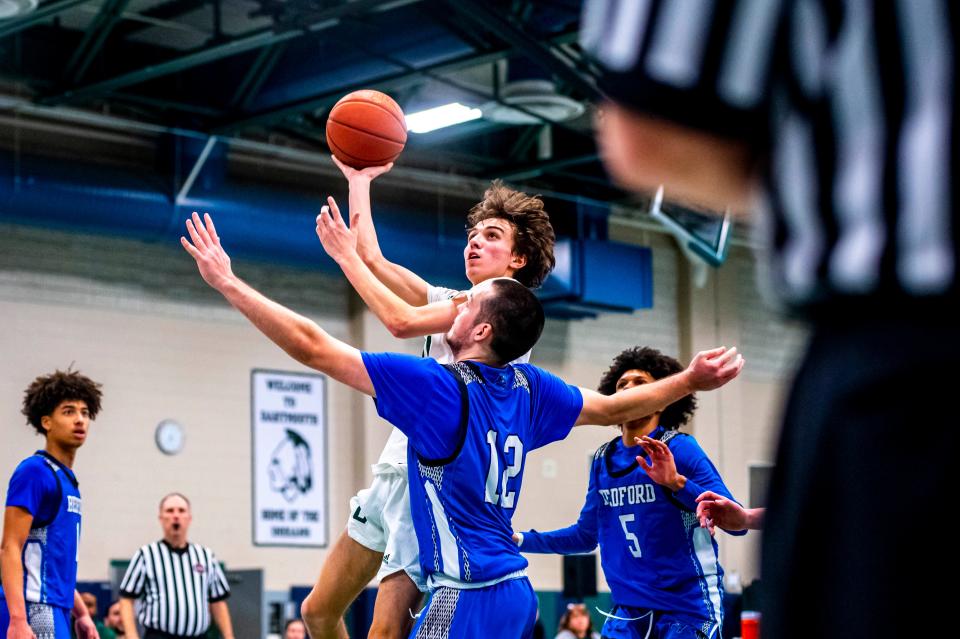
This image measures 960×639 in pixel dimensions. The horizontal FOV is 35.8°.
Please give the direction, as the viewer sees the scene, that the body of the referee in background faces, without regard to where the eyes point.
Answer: toward the camera

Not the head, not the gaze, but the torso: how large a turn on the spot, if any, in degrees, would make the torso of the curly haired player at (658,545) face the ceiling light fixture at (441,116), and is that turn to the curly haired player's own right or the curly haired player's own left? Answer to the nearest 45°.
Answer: approximately 135° to the curly haired player's own right

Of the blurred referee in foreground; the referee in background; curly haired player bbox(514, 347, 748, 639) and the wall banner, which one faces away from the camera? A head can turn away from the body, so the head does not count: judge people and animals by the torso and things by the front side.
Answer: the blurred referee in foreground

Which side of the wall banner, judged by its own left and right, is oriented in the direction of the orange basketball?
front

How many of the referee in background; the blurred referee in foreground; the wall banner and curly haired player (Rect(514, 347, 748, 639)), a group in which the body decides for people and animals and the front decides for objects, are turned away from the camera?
1

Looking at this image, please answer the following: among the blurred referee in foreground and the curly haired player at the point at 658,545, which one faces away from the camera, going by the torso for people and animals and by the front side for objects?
the blurred referee in foreground

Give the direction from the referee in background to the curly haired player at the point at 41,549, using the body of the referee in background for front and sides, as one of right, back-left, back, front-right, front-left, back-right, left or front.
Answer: front

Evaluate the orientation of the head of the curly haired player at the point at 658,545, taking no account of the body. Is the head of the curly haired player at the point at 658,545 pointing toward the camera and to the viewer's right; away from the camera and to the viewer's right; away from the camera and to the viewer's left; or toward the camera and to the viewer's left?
toward the camera and to the viewer's left

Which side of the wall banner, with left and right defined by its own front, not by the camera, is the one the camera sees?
front

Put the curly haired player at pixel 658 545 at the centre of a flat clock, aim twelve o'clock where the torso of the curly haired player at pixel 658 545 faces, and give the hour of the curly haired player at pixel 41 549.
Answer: the curly haired player at pixel 41 549 is roughly at 2 o'clock from the curly haired player at pixel 658 545.

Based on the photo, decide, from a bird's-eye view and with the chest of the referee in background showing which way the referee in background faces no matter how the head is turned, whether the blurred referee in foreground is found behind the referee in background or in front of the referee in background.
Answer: in front

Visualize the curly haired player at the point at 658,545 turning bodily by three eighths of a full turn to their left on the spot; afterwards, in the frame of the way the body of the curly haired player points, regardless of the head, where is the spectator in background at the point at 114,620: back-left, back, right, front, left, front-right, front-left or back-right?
back-left

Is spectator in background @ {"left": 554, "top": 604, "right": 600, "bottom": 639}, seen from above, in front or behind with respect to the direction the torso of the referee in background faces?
behind

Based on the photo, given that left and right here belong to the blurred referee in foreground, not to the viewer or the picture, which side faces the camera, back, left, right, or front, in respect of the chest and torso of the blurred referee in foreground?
back

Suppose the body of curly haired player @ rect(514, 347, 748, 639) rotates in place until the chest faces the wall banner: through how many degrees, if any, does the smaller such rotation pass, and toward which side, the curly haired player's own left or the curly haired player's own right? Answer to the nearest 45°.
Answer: approximately 135° to the curly haired player's own right

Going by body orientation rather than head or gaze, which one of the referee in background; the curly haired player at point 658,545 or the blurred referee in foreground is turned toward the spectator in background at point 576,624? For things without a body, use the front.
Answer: the blurred referee in foreground
